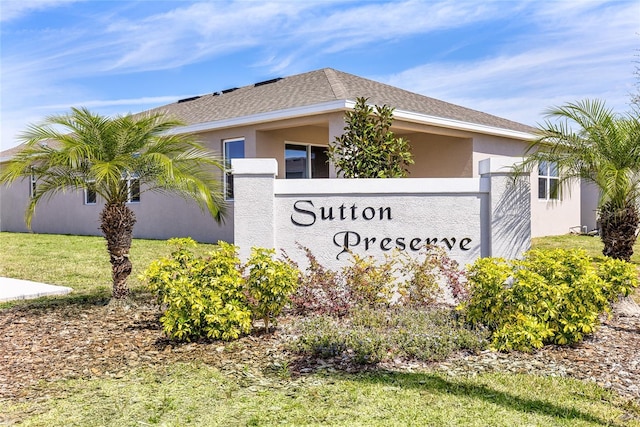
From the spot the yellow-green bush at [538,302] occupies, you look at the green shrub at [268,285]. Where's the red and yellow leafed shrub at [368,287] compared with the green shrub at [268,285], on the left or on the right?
right

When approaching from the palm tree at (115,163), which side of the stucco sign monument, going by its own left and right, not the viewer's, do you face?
right

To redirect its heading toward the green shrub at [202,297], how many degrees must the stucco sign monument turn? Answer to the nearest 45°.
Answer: approximately 45° to its right

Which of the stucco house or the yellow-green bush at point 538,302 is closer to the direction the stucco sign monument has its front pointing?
the yellow-green bush

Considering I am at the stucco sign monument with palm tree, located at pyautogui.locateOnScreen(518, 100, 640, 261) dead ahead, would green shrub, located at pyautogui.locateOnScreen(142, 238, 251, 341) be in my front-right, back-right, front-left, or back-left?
back-right

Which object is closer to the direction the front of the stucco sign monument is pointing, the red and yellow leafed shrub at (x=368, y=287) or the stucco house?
the red and yellow leafed shrub

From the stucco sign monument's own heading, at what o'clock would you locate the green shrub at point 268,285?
The green shrub is roughly at 1 o'clock from the stucco sign monument.

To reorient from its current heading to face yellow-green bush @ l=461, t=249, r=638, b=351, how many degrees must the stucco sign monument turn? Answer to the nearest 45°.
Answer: approximately 45° to its left

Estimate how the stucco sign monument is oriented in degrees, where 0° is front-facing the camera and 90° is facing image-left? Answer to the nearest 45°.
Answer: approximately 0°

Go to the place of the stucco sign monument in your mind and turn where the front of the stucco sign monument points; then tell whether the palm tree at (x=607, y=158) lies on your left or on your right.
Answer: on your left

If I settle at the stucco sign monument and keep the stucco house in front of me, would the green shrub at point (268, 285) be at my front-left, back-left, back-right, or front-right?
back-left

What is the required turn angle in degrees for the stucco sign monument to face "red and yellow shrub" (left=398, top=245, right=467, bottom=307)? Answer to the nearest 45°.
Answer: approximately 45° to its left
